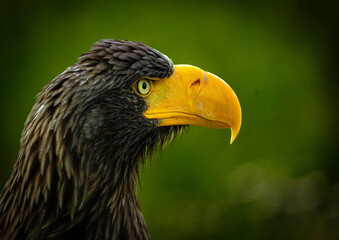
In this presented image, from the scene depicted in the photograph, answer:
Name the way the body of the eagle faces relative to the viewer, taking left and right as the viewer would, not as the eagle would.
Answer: facing to the right of the viewer
